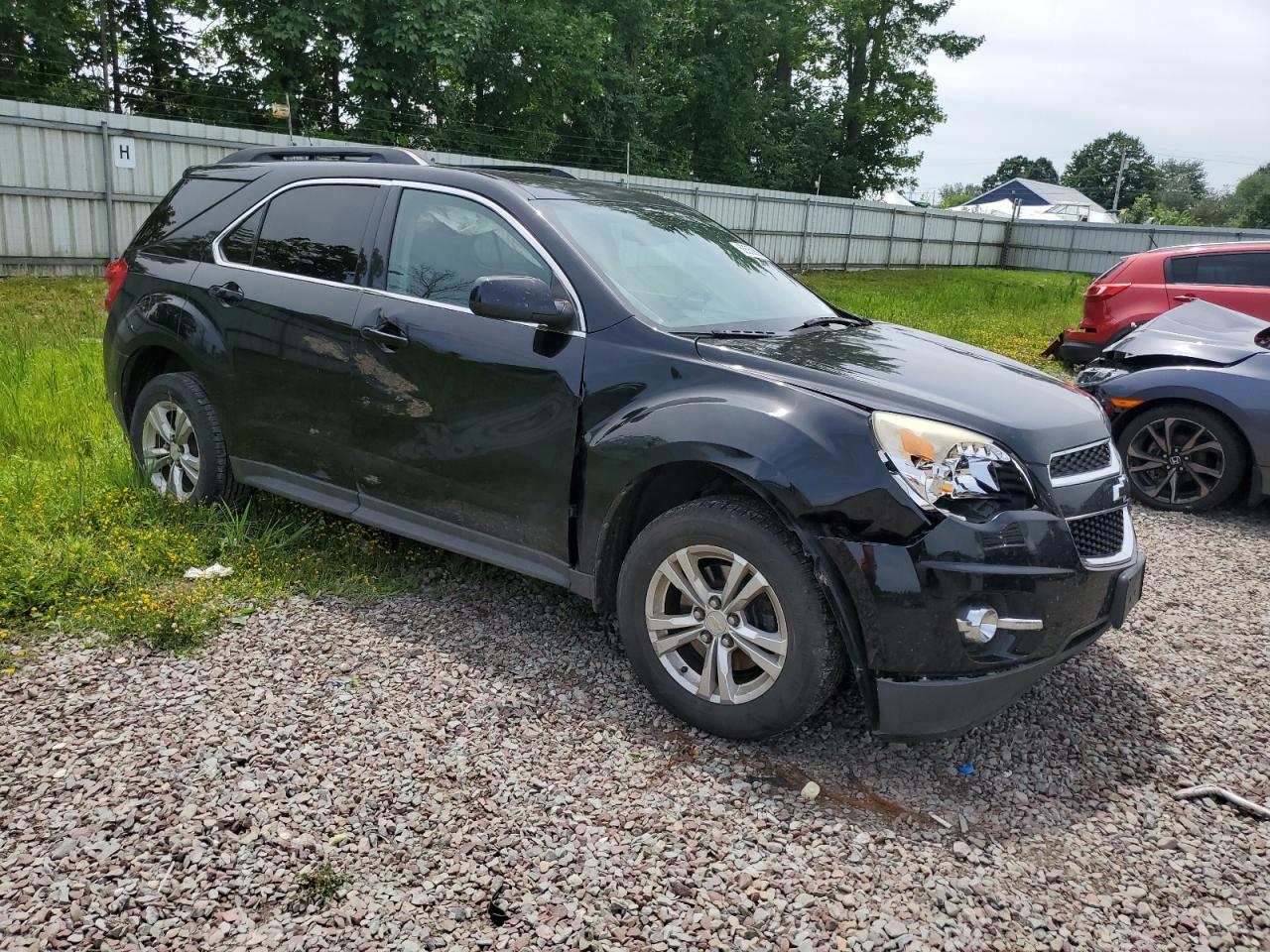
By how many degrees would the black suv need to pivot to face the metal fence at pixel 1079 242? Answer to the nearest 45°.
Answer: approximately 90° to its left

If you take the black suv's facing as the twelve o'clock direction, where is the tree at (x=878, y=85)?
The tree is roughly at 8 o'clock from the black suv.

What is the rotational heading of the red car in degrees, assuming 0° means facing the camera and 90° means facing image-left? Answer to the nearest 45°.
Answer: approximately 270°

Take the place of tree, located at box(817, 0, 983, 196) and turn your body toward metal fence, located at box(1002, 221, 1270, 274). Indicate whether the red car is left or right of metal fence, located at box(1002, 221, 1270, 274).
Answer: right

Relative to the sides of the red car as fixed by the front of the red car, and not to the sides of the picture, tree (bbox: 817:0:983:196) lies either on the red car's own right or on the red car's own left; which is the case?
on the red car's own left

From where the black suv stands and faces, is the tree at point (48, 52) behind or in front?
behind

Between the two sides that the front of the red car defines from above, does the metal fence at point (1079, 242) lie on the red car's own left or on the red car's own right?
on the red car's own left

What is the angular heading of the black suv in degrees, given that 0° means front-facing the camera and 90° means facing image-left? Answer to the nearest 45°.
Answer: approximately 315°

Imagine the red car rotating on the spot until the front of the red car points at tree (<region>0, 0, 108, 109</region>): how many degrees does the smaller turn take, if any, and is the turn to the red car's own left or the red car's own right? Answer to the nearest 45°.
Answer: approximately 180°
